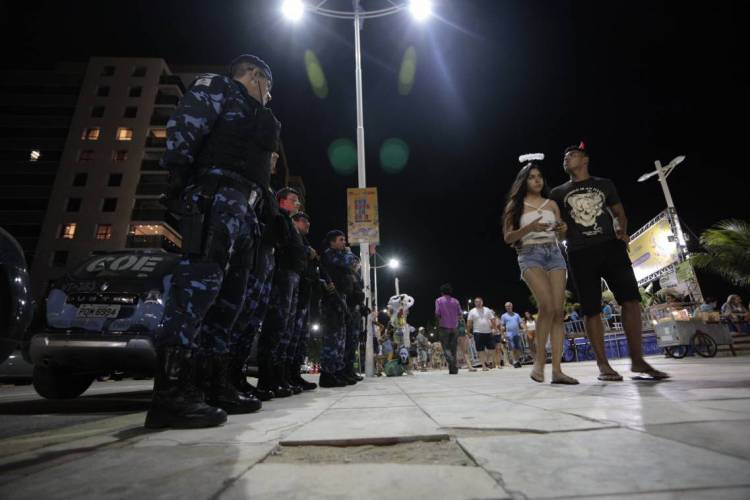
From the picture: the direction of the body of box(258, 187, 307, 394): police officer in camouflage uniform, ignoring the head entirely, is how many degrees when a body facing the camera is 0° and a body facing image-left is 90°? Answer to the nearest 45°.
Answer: approximately 270°

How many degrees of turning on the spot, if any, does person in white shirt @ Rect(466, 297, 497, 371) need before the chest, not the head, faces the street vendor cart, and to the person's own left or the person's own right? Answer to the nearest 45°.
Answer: approximately 90° to the person's own left

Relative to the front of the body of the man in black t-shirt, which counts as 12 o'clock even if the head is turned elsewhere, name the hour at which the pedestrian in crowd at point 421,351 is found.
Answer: The pedestrian in crowd is roughly at 5 o'clock from the man in black t-shirt.

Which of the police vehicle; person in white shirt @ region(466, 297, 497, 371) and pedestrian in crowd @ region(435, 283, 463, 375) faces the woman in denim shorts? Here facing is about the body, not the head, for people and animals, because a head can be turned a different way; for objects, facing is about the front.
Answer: the person in white shirt

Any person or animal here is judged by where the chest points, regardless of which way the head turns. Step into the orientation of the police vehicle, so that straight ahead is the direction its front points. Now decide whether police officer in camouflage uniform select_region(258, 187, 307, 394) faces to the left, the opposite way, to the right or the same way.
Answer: to the right

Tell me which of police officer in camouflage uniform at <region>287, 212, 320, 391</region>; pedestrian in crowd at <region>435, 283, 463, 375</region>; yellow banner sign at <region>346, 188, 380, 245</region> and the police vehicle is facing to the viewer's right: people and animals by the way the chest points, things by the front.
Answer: the police officer in camouflage uniform

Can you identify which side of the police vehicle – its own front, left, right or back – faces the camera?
back

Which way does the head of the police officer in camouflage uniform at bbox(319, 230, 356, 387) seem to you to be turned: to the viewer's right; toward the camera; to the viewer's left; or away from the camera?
to the viewer's right

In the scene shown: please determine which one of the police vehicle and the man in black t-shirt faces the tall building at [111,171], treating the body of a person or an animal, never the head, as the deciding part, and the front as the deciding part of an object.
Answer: the police vehicle

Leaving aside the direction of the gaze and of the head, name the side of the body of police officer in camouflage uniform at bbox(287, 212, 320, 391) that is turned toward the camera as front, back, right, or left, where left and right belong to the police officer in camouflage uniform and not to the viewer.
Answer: right

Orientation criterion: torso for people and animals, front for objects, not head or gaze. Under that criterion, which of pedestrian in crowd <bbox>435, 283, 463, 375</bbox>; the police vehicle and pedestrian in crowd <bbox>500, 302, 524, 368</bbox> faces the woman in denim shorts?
pedestrian in crowd <bbox>500, 302, 524, 368</bbox>

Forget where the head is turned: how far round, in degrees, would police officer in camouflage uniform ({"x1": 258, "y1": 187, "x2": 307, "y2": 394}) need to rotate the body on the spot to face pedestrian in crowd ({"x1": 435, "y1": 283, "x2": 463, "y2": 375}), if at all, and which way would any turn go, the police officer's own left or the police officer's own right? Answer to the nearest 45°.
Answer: approximately 45° to the police officer's own left

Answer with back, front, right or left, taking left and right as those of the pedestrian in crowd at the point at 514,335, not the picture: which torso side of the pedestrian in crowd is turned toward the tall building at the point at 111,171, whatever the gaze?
right
